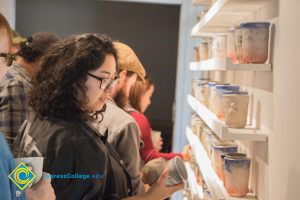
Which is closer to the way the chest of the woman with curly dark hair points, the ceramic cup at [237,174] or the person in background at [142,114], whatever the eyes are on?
the ceramic cup

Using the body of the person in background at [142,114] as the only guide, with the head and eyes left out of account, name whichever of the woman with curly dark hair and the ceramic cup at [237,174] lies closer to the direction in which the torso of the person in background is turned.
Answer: the ceramic cup

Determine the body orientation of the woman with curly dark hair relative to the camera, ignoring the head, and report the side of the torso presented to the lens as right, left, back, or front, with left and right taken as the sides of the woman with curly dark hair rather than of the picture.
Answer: right

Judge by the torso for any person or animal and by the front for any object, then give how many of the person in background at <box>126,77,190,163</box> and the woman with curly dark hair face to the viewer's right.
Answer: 2

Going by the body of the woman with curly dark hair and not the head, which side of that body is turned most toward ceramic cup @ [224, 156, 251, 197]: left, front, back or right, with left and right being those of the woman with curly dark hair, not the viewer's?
front

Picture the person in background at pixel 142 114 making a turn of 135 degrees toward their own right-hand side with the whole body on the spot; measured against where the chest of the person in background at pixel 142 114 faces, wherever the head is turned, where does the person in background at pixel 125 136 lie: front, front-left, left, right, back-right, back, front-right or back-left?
front-left

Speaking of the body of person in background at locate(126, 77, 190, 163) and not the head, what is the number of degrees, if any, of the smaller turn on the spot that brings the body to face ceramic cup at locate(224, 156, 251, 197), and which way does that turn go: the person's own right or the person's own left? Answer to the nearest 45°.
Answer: approximately 90° to the person's own right

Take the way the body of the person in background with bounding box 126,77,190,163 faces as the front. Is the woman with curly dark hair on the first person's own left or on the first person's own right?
on the first person's own right

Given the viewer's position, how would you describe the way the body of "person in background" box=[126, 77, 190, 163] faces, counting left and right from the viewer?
facing to the right of the viewer

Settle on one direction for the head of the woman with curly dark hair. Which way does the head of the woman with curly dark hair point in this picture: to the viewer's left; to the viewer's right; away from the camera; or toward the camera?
to the viewer's right

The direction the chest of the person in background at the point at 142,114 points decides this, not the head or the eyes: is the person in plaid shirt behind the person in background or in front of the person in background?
behind
